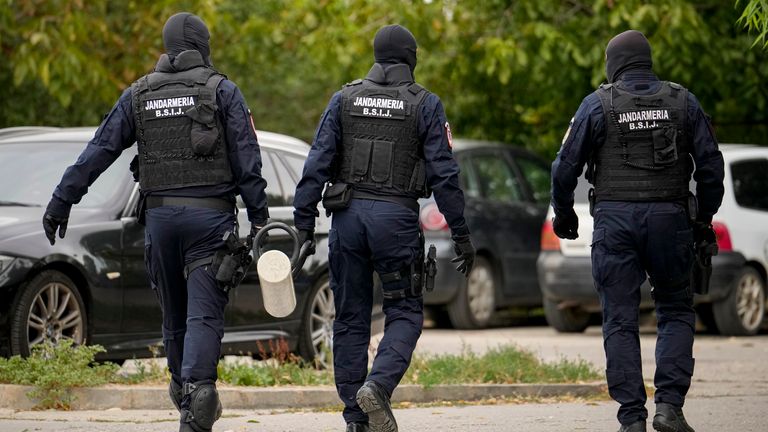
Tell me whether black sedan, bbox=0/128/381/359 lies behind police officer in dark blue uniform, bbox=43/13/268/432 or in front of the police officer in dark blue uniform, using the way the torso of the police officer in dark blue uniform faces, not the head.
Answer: in front

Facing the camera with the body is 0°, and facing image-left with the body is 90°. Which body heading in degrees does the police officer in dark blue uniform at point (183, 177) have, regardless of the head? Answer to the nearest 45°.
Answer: approximately 180°

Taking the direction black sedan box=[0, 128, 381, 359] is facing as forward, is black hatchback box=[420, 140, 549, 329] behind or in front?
behind

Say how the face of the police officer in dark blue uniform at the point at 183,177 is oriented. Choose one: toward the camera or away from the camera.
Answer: away from the camera

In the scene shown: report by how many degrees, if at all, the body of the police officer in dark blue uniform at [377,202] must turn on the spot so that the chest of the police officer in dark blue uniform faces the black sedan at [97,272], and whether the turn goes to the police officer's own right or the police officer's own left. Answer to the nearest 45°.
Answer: approximately 45° to the police officer's own left

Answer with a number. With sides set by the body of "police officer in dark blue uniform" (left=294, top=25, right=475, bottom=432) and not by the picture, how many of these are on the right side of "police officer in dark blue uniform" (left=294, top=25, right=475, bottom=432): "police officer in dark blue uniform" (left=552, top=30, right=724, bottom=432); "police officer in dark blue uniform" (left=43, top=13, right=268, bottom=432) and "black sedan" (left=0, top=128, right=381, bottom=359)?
1

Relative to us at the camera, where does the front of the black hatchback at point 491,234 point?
facing away from the viewer and to the right of the viewer

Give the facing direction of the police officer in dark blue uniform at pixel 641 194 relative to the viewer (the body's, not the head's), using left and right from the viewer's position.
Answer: facing away from the viewer

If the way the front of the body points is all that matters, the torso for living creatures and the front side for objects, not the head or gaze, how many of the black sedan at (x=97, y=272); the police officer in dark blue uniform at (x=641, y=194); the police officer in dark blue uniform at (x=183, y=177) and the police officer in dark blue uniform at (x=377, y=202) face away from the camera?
3

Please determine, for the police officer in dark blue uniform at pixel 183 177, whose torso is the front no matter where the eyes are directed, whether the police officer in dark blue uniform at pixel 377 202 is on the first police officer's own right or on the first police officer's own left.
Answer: on the first police officer's own right

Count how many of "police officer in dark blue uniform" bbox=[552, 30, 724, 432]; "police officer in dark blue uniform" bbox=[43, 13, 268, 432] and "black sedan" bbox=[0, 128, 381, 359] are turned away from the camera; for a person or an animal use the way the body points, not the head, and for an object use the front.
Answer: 2

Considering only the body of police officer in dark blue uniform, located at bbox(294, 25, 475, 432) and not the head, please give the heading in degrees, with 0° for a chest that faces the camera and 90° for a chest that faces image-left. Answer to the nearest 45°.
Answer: approximately 180°

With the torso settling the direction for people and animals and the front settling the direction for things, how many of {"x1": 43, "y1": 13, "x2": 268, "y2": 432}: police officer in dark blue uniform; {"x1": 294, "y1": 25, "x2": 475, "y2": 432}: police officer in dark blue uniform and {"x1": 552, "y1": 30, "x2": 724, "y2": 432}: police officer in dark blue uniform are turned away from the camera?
3
